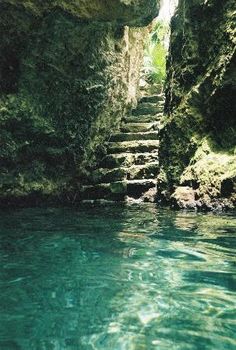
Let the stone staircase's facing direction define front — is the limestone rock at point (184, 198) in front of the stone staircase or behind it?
in front

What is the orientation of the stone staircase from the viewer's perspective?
toward the camera
